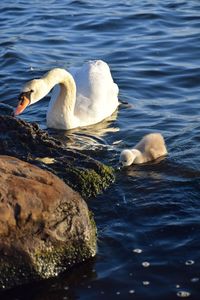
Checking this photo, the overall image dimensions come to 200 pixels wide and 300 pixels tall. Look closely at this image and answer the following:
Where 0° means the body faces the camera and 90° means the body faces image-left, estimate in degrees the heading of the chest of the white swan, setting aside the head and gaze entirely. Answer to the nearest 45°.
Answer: approximately 45°

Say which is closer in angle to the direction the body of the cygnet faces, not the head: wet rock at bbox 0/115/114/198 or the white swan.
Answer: the wet rock

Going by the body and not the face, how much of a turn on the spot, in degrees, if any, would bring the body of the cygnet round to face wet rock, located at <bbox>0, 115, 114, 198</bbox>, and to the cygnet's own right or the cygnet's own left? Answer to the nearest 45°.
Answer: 0° — it already faces it

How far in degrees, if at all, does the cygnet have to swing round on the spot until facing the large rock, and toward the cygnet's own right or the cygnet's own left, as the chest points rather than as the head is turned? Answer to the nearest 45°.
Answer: approximately 45° to the cygnet's own left

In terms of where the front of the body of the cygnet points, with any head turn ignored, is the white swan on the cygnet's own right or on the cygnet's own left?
on the cygnet's own right

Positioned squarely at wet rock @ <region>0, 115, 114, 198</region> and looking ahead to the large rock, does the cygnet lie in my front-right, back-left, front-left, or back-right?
back-left

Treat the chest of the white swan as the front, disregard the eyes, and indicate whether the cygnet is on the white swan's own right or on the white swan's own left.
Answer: on the white swan's own left

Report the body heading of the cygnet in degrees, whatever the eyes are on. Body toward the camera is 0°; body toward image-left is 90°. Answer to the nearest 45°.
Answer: approximately 45°
